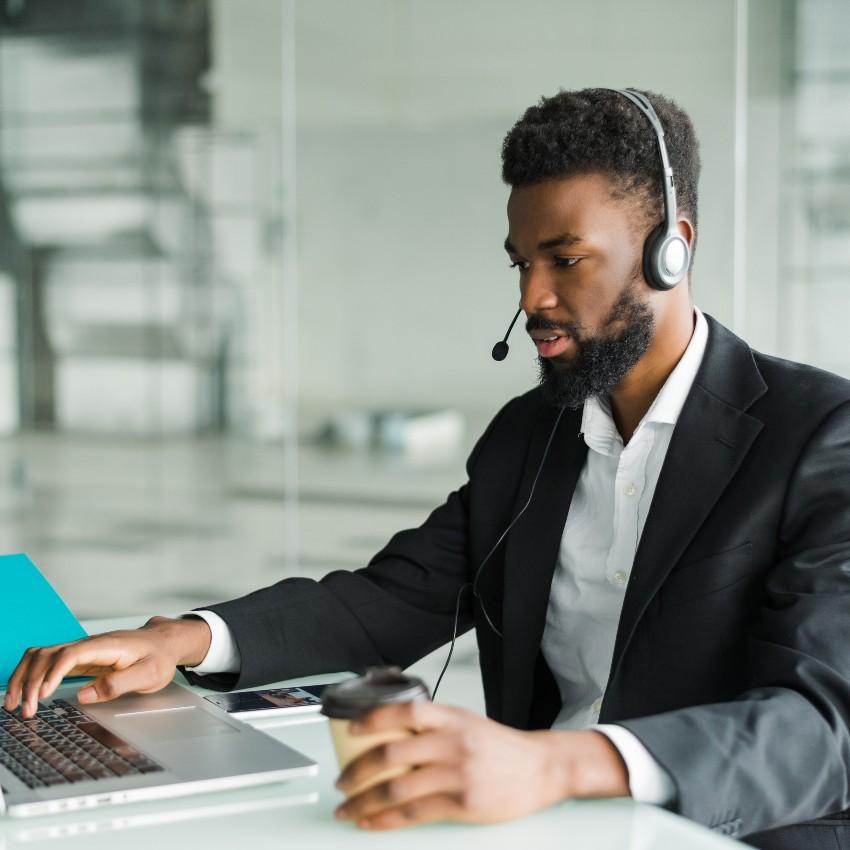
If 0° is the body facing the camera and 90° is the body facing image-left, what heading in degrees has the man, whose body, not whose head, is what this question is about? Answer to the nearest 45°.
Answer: approximately 45°
